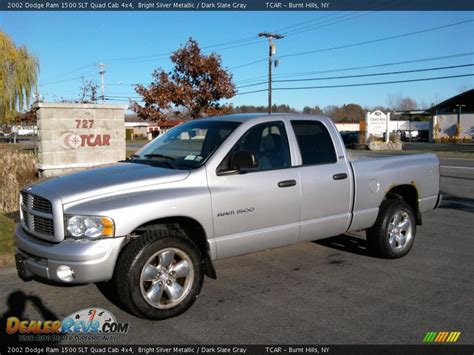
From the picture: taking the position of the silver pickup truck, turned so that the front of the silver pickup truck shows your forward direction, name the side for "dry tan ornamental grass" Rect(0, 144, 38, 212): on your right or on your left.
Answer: on your right

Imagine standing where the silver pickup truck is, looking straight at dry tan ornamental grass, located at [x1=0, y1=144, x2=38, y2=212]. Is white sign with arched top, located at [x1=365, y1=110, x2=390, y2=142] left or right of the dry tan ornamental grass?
right

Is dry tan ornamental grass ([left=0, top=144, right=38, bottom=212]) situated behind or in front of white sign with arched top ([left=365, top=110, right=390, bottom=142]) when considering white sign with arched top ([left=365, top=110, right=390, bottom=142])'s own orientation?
in front

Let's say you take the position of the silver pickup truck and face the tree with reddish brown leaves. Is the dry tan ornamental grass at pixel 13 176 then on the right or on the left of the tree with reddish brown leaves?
left

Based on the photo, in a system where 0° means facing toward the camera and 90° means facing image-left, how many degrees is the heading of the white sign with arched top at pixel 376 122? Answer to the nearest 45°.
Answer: approximately 0°

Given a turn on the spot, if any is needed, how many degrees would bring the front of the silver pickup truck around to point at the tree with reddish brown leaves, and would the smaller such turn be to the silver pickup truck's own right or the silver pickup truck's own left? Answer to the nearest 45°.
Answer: approximately 135° to the silver pickup truck's own right

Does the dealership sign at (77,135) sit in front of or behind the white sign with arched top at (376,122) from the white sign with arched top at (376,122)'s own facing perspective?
in front

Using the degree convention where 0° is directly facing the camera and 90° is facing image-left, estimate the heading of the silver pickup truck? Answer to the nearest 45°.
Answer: approximately 45°

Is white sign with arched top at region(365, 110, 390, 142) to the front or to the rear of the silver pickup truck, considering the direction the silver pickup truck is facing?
to the rear
